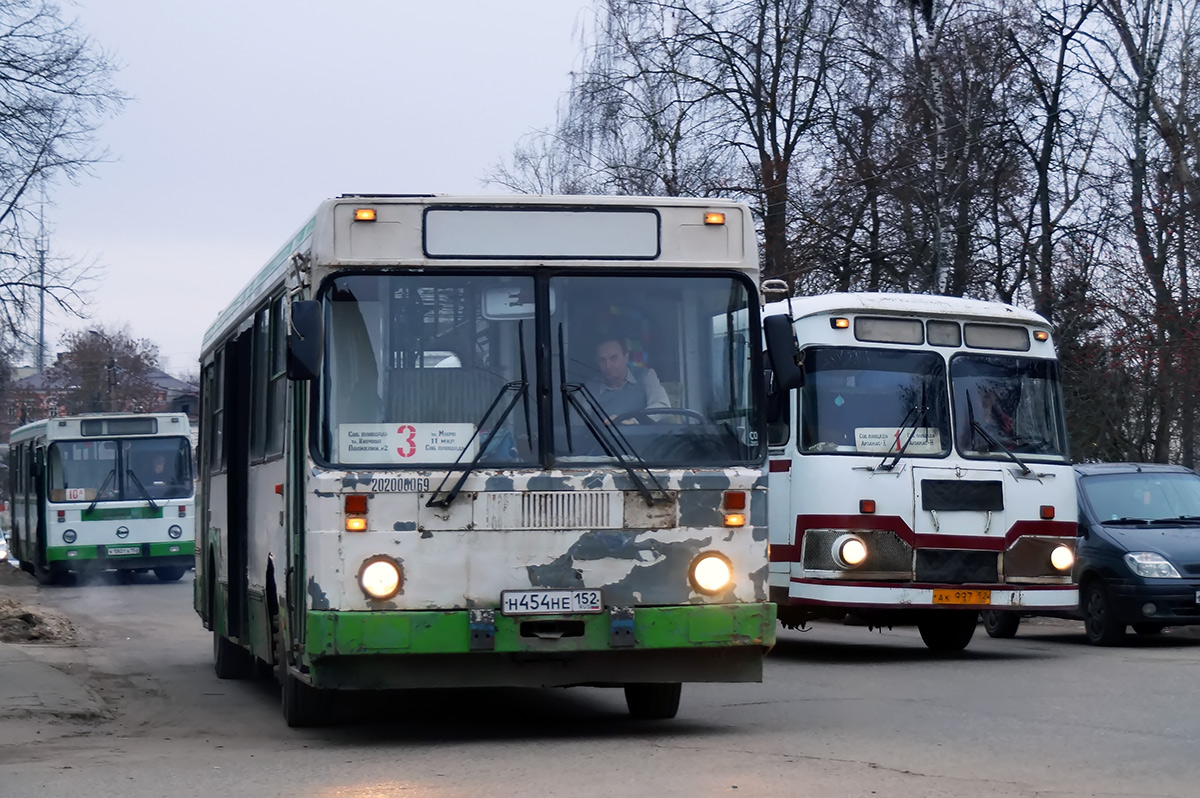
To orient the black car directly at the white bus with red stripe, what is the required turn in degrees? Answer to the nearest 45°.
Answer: approximately 90° to its right

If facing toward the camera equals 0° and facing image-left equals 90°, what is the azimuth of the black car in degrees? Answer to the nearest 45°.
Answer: approximately 315°

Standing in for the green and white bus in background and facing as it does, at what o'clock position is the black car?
The black car is roughly at 11 o'clock from the green and white bus in background.

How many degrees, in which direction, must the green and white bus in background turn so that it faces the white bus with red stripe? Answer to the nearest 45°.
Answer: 0° — it already faces it

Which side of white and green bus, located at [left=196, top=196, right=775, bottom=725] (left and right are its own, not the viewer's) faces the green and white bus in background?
back

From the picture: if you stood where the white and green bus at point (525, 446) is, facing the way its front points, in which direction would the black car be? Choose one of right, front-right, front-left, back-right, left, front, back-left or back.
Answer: back-left

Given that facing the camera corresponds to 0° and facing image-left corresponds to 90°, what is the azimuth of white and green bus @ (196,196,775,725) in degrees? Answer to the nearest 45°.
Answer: approximately 0°

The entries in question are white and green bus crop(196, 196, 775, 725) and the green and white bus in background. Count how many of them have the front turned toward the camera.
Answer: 2

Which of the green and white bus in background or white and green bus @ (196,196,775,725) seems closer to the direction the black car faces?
the white and green bus

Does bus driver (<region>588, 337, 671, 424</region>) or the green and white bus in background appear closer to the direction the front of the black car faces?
the bus driver
